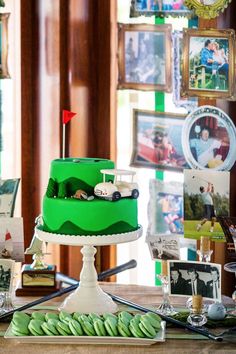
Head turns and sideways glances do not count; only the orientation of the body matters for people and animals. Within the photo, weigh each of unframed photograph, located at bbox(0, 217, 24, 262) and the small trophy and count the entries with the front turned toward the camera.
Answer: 2

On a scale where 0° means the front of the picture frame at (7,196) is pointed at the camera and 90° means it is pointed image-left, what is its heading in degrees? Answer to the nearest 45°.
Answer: approximately 0°

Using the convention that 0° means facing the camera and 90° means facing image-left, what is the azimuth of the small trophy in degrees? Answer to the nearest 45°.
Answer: approximately 0°
